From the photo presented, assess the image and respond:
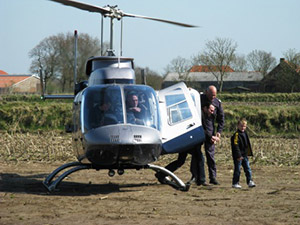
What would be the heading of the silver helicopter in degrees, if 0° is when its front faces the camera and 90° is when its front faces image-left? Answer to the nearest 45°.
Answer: approximately 0°

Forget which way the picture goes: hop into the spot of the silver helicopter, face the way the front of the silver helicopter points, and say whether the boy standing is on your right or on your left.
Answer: on your left

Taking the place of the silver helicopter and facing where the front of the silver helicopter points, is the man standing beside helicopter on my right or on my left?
on my left
